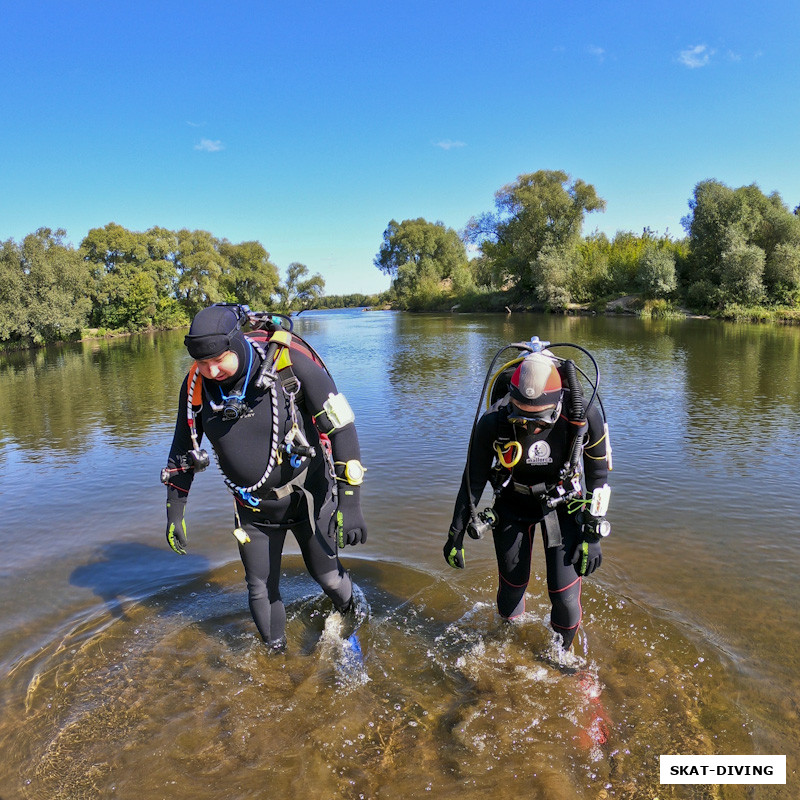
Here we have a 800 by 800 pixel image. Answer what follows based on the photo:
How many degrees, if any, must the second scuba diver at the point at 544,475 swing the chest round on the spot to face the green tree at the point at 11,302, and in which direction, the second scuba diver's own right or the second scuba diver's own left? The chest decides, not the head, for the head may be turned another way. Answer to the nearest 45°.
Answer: approximately 135° to the second scuba diver's own right

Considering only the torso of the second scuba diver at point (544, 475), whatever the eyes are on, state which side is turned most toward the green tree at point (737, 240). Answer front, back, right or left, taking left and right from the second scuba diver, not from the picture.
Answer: back

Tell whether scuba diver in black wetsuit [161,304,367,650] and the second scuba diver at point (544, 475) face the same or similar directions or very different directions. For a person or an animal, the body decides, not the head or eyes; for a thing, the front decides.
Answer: same or similar directions

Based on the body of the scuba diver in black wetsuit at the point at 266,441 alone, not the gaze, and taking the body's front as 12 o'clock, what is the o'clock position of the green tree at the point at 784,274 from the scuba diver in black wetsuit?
The green tree is roughly at 6 o'clock from the scuba diver in black wetsuit.

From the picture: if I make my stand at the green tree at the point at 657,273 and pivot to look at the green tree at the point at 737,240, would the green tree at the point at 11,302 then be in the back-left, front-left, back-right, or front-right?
back-right

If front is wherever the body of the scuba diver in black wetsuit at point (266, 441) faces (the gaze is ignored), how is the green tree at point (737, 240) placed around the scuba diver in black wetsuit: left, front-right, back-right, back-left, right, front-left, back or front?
back

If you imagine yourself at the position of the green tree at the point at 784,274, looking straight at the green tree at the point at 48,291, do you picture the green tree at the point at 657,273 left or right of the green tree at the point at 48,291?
right

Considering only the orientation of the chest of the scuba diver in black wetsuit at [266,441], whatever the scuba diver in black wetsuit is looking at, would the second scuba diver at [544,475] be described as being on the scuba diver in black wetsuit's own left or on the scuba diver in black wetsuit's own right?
on the scuba diver in black wetsuit's own left

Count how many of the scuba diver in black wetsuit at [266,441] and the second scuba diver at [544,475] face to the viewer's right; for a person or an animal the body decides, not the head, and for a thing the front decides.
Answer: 0

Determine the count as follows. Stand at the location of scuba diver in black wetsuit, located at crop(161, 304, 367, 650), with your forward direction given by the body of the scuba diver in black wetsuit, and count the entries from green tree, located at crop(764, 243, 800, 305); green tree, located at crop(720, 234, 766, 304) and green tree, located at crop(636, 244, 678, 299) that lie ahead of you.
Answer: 0

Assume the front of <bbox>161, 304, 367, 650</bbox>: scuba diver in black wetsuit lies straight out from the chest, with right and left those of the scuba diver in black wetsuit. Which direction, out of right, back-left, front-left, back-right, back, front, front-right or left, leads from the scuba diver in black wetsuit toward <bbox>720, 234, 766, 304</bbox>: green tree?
back

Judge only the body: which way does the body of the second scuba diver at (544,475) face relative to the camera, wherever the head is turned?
toward the camera

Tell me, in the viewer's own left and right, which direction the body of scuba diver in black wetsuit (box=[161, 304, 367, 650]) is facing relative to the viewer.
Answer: facing the viewer and to the left of the viewer

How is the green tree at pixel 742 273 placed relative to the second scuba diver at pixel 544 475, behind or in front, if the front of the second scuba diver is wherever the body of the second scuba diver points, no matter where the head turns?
behind

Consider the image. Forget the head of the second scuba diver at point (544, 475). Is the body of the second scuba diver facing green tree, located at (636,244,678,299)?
no

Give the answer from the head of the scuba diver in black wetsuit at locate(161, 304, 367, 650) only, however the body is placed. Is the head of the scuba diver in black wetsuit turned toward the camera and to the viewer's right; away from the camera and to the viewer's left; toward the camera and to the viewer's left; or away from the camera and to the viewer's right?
toward the camera and to the viewer's left
